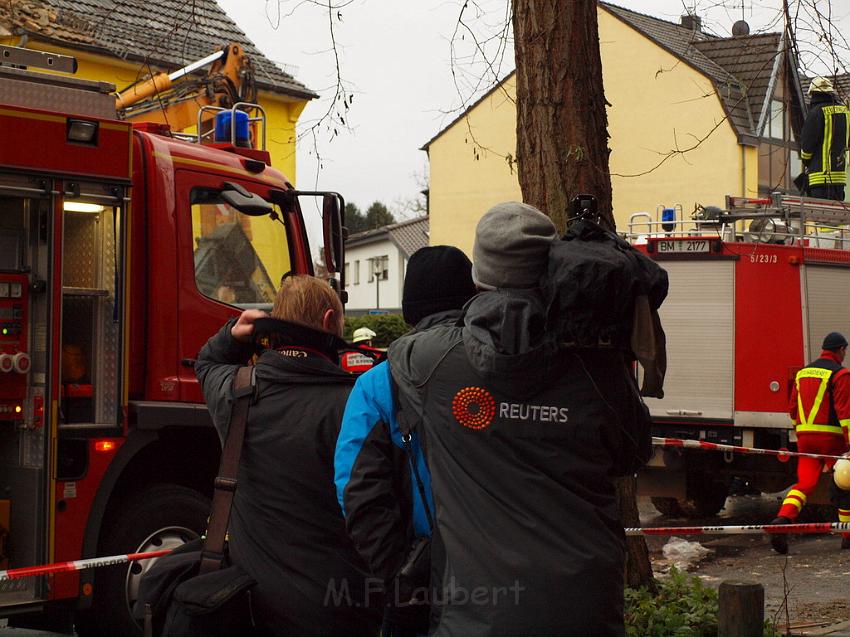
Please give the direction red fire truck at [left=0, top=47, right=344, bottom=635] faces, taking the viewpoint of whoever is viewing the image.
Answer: facing away from the viewer and to the right of the viewer

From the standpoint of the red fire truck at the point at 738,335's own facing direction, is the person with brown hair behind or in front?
behind

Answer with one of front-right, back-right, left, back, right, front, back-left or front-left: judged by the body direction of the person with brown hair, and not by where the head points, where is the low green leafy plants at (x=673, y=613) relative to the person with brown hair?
front-right

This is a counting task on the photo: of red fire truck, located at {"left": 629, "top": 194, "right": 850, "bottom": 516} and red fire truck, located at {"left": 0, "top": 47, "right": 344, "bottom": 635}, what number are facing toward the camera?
0

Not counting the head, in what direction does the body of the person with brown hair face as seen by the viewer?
away from the camera

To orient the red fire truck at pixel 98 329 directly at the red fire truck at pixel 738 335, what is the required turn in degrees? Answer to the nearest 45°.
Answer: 0° — it already faces it

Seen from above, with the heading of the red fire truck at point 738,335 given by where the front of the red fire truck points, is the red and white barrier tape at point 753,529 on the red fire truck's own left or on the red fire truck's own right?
on the red fire truck's own right

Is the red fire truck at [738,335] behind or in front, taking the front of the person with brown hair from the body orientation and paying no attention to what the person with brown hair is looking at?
in front

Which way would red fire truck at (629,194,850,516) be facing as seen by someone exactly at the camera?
facing away from the viewer and to the right of the viewer

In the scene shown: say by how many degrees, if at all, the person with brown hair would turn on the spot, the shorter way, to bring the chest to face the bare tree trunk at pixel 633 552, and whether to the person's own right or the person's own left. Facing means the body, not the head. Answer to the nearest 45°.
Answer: approximately 45° to the person's own right

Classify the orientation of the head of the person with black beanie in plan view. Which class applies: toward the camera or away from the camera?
away from the camera

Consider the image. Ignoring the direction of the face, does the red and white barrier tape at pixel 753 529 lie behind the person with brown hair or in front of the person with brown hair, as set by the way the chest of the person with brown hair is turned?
in front
